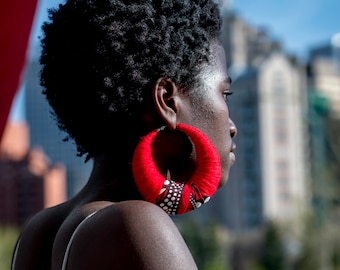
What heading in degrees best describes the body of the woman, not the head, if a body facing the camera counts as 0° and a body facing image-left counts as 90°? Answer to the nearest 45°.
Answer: approximately 225°
